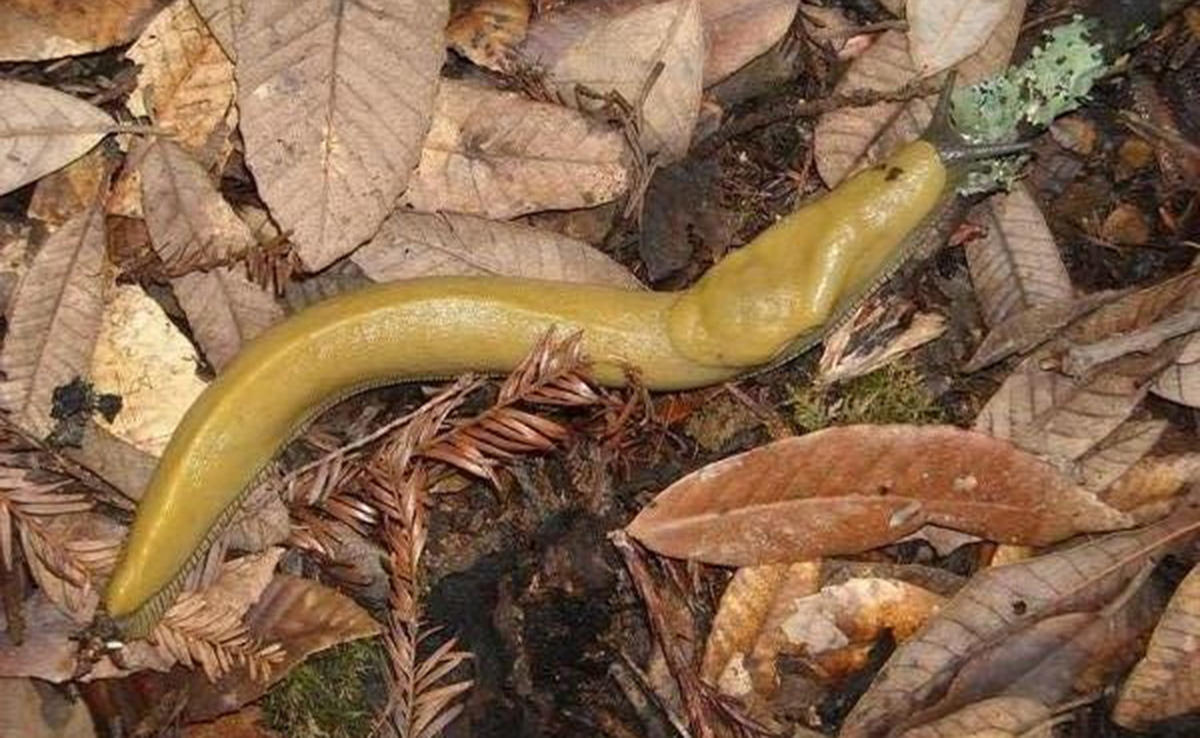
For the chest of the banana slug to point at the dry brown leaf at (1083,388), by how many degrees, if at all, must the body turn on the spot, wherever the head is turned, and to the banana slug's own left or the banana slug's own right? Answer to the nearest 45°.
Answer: approximately 45° to the banana slug's own right

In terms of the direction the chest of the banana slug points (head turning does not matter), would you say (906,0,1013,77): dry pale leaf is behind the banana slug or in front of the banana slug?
in front

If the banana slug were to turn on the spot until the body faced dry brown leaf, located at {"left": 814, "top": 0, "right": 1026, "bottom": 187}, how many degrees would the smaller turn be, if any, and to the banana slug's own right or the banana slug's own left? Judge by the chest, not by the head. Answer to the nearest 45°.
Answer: approximately 45° to the banana slug's own right

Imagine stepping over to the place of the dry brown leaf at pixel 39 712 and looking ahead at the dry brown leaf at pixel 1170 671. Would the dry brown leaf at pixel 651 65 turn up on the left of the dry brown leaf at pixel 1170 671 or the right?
left

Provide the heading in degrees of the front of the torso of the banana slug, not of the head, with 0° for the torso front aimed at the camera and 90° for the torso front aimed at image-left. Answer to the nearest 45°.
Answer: approximately 225°

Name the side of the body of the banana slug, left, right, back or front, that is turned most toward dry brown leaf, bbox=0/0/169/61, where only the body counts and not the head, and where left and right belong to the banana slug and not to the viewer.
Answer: left

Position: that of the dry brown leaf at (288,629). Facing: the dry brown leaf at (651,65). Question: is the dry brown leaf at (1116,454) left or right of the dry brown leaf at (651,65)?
right

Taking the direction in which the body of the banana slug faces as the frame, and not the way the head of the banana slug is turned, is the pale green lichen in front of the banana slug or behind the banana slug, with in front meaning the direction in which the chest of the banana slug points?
in front

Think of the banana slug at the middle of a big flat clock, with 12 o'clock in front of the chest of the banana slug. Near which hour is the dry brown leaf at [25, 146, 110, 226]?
The dry brown leaf is roughly at 8 o'clock from the banana slug.

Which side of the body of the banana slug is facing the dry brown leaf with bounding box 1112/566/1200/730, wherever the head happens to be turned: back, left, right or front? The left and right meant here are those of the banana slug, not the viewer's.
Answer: right
